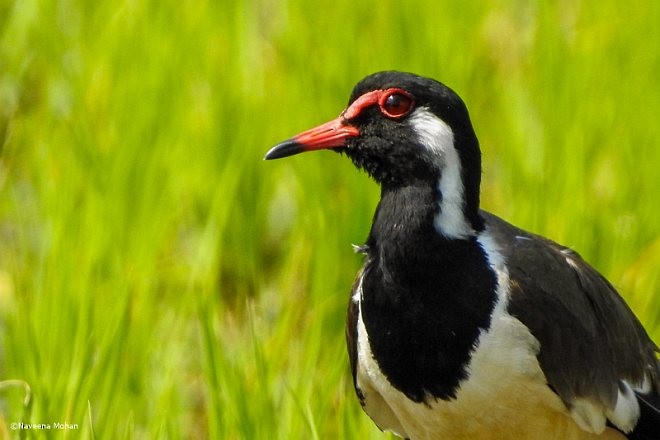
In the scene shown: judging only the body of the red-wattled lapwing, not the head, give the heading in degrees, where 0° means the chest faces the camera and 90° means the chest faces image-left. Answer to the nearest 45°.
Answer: approximately 45°
